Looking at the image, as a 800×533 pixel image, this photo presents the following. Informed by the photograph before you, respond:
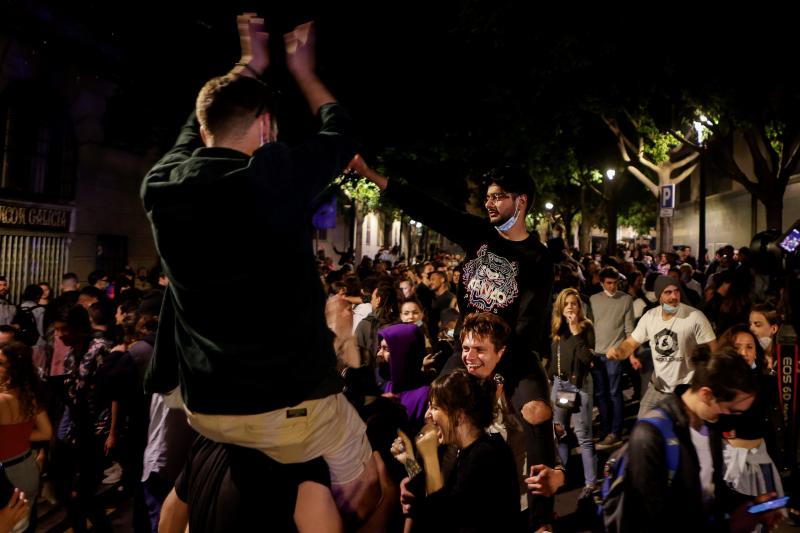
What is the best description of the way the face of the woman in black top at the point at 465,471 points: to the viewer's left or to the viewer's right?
to the viewer's left

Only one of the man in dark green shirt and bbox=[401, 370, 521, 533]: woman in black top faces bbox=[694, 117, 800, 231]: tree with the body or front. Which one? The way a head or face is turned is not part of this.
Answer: the man in dark green shirt

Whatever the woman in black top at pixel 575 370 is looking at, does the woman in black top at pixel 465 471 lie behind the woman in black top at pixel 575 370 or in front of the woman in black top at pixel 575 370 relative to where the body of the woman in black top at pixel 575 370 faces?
in front

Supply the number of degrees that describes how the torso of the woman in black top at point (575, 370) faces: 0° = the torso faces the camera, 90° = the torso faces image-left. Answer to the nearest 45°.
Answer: approximately 0°

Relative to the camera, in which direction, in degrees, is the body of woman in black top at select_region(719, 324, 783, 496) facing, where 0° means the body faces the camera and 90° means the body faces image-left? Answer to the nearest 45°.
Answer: approximately 45°

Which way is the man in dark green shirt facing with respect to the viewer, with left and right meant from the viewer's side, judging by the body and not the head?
facing away from the viewer and to the right of the viewer

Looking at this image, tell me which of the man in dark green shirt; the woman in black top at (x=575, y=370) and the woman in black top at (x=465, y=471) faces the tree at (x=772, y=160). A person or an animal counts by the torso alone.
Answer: the man in dark green shirt

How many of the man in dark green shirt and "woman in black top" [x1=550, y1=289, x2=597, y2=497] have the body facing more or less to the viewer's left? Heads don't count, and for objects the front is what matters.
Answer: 0

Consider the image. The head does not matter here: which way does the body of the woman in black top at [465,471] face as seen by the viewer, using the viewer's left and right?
facing to the left of the viewer
